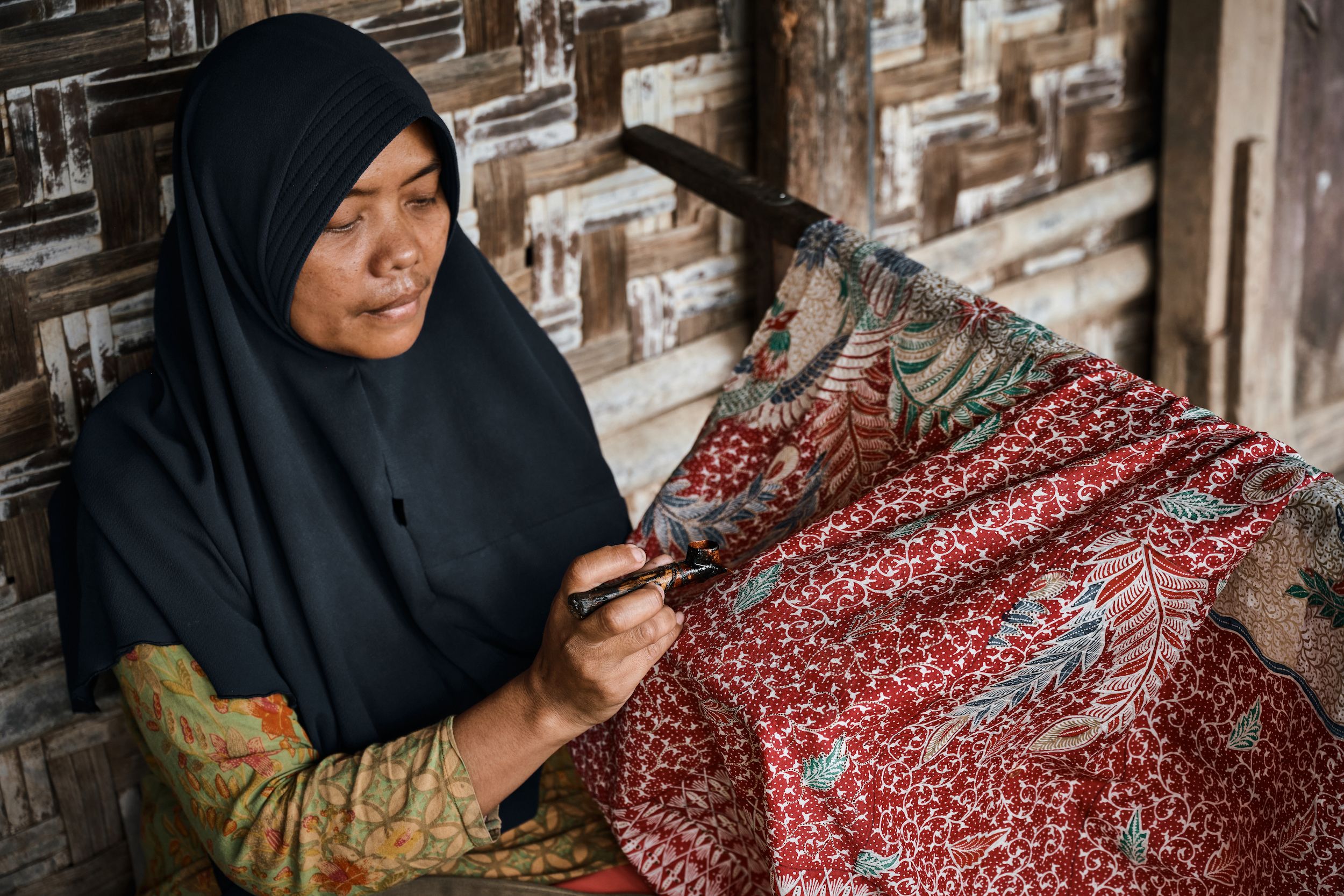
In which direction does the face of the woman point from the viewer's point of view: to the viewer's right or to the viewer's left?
to the viewer's right

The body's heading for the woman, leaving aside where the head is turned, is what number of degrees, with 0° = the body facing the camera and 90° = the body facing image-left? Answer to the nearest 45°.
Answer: approximately 315°

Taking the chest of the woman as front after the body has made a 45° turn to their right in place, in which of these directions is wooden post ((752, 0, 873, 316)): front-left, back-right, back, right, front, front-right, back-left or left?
back-left

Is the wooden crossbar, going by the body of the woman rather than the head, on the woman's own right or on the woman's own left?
on the woman's own left
